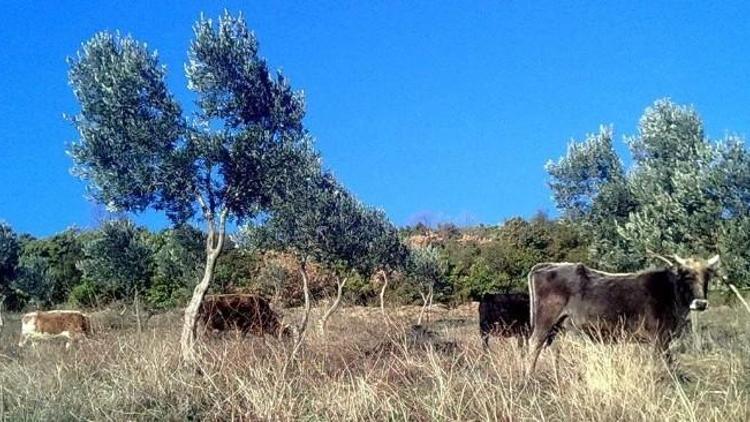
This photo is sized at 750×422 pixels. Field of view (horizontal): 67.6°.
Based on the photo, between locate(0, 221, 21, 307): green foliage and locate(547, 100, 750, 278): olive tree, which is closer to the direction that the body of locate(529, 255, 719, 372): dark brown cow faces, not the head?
the olive tree

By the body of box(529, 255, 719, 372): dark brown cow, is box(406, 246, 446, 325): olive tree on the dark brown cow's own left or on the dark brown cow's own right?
on the dark brown cow's own left

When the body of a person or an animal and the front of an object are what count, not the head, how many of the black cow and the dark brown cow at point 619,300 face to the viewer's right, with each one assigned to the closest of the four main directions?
2

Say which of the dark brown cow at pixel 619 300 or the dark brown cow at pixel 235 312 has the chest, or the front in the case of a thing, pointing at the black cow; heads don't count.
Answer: the dark brown cow at pixel 235 312

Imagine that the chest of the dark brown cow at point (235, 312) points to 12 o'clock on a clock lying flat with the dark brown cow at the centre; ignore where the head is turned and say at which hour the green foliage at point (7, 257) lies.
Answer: The green foliage is roughly at 8 o'clock from the dark brown cow.

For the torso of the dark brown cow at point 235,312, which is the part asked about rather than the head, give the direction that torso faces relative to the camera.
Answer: to the viewer's right

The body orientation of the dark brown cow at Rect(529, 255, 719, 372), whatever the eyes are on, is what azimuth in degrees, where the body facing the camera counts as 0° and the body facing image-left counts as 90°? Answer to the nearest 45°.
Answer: approximately 270°

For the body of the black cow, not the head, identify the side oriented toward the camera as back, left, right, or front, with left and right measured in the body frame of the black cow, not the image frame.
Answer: right

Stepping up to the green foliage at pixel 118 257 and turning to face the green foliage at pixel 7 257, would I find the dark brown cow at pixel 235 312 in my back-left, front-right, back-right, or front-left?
back-left

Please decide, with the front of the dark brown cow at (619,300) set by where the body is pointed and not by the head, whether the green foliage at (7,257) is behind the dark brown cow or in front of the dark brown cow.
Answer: behind
